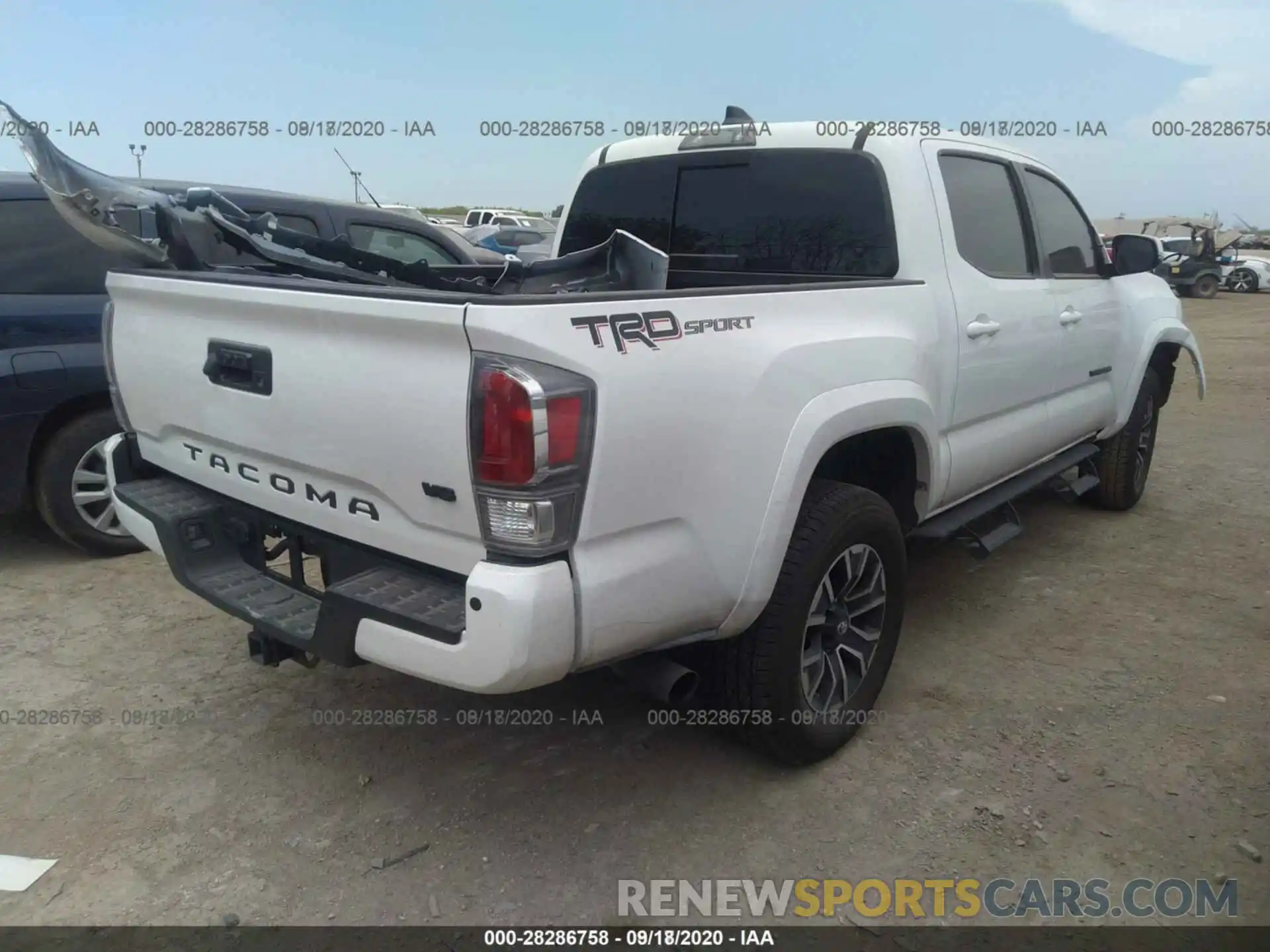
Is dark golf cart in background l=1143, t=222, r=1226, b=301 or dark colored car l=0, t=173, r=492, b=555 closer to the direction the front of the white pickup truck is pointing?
the dark golf cart in background

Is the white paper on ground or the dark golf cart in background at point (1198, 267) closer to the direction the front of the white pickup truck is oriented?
the dark golf cart in background

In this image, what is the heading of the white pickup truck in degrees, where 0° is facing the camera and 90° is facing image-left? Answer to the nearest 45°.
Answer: approximately 225°

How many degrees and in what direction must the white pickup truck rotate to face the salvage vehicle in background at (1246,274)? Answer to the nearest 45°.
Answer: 0° — it already faces it

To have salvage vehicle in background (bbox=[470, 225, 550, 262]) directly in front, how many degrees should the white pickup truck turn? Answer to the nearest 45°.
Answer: approximately 45° to its left

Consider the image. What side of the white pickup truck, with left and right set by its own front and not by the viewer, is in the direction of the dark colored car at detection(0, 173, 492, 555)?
left

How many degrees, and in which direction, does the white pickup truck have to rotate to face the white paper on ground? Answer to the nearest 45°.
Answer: approximately 135° to its left

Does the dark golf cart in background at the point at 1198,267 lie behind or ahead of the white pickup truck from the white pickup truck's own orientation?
ahead

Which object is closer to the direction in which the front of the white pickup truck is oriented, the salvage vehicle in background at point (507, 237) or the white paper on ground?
the salvage vehicle in background

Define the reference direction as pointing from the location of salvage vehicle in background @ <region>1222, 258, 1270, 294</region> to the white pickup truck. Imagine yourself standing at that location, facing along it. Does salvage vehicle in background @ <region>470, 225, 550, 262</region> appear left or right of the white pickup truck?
right

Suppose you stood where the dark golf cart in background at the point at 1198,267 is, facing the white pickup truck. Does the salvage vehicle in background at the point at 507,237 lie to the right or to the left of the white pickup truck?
right
